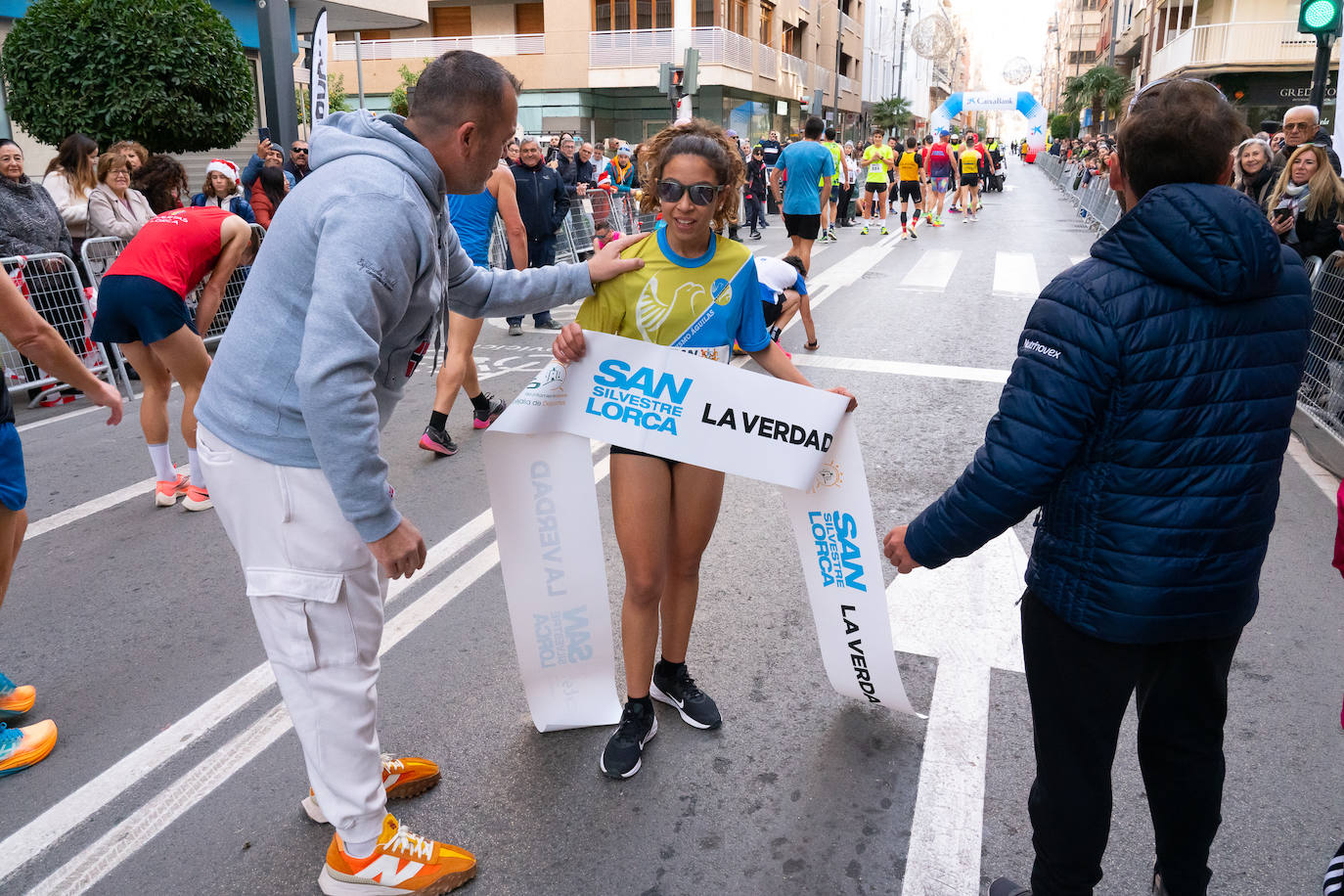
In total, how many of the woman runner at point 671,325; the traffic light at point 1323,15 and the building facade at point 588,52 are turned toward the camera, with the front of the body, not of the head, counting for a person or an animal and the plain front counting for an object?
3

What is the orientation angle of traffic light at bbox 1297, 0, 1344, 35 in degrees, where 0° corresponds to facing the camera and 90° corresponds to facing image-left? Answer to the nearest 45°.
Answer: approximately 0°

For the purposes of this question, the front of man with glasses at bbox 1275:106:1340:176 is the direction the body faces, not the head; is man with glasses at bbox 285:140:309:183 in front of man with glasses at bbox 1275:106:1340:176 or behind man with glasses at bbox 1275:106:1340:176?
in front

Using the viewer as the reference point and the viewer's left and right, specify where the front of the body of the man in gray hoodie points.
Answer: facing to the right of the viewer

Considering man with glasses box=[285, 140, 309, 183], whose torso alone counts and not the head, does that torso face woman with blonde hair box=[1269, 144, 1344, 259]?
yes

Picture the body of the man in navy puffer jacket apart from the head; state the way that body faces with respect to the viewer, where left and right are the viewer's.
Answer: facing away from the viewer and to the left of the viewer

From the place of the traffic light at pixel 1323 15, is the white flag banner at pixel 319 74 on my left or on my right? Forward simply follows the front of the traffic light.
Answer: on my right

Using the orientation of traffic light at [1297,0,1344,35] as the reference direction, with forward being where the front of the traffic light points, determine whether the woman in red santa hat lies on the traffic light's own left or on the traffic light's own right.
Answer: on the traffic light's own right

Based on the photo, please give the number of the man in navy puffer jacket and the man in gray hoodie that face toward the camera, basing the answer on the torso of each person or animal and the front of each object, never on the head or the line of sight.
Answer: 0

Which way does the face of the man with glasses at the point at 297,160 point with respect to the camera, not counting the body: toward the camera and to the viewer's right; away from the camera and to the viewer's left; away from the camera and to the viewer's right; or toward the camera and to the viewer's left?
toward the camera and to the viewer's right

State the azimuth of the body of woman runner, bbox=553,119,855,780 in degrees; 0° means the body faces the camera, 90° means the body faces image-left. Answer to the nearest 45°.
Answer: approximately 0°

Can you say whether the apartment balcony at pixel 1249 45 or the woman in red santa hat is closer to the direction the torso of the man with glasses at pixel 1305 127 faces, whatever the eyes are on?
the woman in red santa hat
